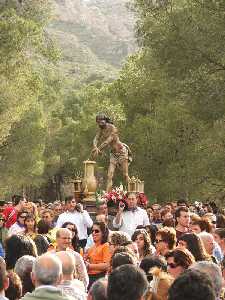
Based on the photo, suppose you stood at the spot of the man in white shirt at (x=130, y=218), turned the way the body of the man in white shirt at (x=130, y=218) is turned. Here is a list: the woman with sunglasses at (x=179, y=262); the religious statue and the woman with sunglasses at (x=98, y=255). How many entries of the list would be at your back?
1

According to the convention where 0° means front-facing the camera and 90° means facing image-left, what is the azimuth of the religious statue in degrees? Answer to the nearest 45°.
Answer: approximately 45°

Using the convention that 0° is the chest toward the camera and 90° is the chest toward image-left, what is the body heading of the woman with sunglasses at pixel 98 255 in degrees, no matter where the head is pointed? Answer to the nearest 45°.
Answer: approximately 45°

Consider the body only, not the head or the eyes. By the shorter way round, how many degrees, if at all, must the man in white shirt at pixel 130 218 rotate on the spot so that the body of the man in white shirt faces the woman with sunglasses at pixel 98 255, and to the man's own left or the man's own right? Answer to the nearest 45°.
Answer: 0° — they already face them

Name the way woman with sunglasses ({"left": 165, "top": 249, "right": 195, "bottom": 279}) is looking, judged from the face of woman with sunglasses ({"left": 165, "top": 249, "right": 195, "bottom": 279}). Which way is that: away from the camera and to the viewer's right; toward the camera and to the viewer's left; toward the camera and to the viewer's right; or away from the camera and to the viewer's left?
toward the camera and to the viewer's left

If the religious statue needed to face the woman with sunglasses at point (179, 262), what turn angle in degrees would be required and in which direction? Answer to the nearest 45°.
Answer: approximately 45° to its left

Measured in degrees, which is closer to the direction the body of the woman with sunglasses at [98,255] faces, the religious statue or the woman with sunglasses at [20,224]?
the woman with sunglasses
